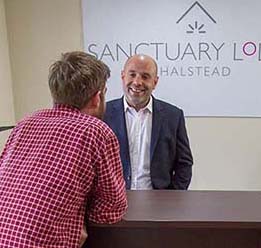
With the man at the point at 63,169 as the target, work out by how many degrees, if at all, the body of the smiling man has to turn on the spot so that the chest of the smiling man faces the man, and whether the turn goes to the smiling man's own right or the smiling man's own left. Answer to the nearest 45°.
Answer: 0° — they already face them

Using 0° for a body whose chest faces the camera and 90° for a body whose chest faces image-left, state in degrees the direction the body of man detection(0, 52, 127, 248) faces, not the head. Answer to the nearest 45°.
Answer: approximately 225°

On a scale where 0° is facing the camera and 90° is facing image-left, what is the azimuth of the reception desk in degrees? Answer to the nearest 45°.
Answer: approximately 0°

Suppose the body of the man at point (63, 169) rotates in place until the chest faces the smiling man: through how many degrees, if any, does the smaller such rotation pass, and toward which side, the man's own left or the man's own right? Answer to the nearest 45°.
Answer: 0° — they already face them

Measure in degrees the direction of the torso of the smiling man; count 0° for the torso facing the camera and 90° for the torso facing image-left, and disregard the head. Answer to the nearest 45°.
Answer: approximately 0°

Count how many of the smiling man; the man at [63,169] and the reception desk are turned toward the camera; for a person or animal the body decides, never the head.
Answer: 2

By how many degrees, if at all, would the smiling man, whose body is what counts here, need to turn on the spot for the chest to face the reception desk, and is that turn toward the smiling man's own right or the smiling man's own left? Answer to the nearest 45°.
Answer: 0° — they already face it

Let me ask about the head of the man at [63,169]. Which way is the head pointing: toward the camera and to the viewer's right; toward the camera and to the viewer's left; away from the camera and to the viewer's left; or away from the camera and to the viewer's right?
away from the camera and to the viewer's right

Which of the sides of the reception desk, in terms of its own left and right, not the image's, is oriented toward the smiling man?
back

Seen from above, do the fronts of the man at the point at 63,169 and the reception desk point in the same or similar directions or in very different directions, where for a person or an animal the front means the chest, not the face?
very different directions
